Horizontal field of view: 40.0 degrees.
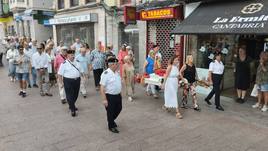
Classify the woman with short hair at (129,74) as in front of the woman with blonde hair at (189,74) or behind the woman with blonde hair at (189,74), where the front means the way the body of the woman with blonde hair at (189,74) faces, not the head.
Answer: behind

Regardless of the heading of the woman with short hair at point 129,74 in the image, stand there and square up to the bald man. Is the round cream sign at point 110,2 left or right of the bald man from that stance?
right

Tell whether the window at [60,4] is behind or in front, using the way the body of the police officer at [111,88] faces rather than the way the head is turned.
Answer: behind

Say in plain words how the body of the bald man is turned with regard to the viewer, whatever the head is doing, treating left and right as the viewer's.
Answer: facing the viewer and to the right of the viewer

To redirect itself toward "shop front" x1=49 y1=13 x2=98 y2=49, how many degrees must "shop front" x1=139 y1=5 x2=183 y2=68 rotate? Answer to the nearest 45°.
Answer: approximately 135° to its right

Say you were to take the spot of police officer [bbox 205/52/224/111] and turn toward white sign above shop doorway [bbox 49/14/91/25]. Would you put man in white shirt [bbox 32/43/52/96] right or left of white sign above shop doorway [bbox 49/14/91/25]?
left
